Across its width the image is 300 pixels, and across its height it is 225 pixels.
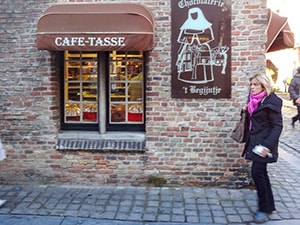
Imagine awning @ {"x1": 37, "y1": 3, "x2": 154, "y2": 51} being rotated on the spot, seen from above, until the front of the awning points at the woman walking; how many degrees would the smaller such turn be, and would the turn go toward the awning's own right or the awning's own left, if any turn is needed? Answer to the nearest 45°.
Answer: approximately 45° to the awning's own left

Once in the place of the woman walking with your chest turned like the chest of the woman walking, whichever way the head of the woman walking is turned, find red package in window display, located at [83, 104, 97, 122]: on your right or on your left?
on your right

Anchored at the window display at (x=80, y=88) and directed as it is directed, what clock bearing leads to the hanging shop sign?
The hanging shop sign is roughly at 10 o'clock from the window display.

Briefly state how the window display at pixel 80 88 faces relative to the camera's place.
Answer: facing the viewer

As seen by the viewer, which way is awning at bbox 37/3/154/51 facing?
toward the camera

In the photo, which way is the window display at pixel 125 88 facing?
toward the camera

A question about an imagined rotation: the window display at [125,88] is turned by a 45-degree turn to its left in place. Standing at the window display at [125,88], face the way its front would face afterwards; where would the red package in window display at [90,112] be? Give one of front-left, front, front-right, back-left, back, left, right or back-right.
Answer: back-right

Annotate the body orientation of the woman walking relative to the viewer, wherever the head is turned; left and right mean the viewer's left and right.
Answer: facing the viewer and to the left of the viewer

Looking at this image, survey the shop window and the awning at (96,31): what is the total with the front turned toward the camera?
2
